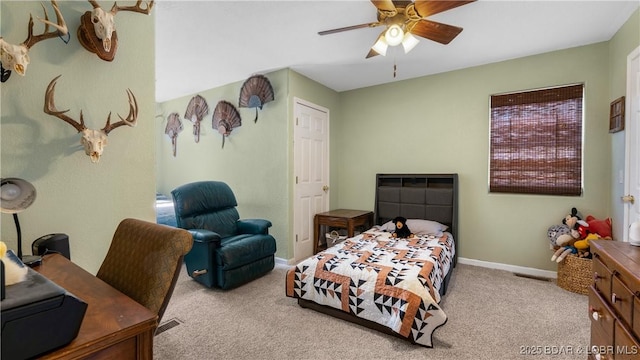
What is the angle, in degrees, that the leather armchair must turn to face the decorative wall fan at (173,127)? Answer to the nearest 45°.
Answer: approximately 135° to its left

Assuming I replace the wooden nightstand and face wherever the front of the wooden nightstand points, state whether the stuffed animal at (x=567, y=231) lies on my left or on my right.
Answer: on my left

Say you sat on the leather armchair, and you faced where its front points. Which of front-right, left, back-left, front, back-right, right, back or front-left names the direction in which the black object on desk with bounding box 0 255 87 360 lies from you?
front-right

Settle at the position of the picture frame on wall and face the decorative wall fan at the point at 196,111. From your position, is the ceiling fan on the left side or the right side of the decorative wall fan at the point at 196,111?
left

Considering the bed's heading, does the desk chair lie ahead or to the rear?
ahead

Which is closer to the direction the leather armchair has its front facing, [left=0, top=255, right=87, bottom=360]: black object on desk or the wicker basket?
the wicker basket

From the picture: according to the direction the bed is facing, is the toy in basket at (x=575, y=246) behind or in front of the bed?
behind

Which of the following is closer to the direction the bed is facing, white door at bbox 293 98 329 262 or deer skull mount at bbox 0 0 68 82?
the deer skull mount

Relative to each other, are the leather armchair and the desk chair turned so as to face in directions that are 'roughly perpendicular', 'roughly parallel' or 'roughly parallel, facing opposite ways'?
roughly perpendicular

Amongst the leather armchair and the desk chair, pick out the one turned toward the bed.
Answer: the leather armchair

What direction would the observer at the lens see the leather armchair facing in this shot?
facing the viewer and to the right of the viewer
